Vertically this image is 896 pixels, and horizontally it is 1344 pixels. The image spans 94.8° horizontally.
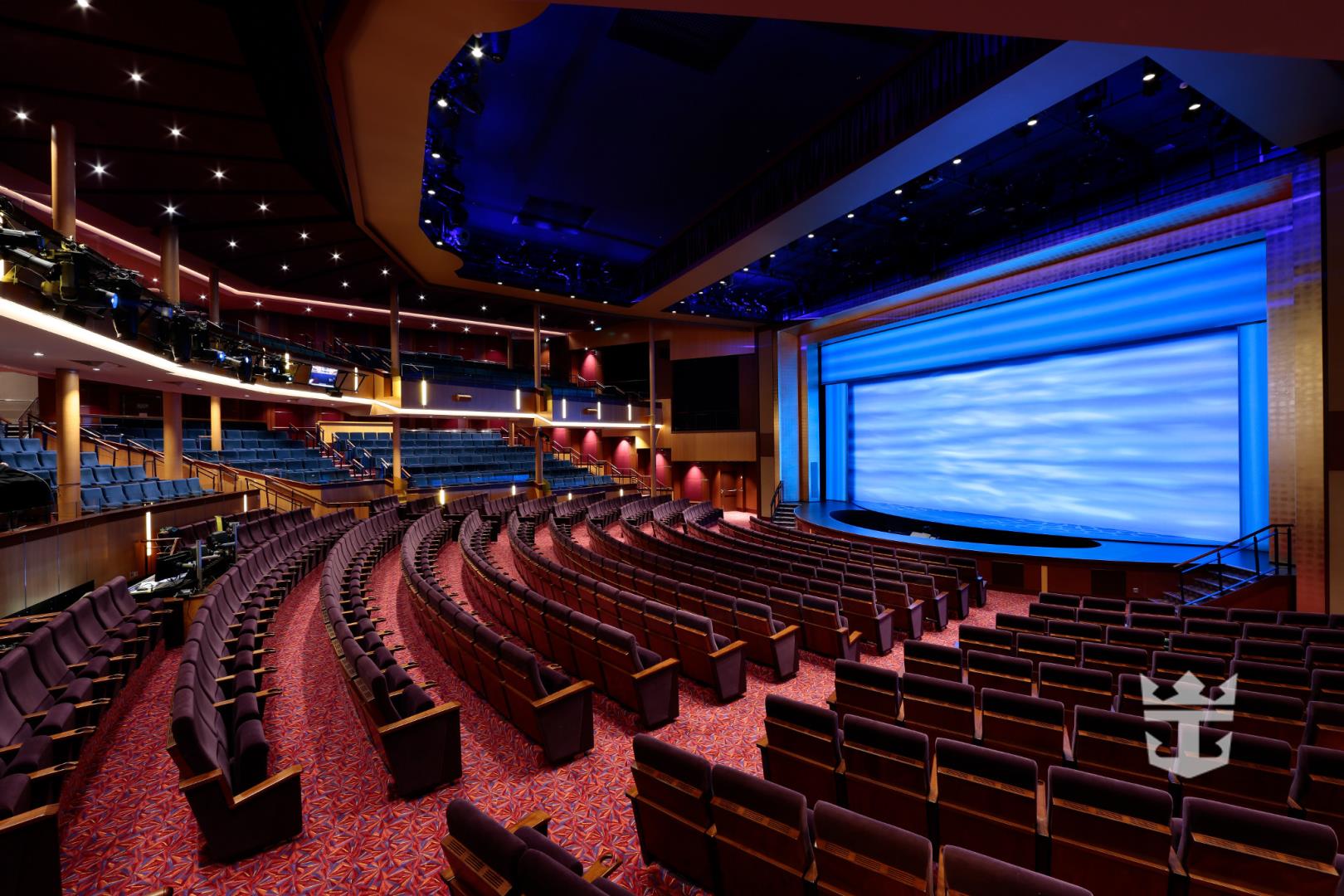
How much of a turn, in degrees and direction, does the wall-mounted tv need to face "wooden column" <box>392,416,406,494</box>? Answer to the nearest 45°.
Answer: approximately 90° to its left

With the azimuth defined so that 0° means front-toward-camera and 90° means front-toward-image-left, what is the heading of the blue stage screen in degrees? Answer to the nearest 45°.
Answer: approximately 45°

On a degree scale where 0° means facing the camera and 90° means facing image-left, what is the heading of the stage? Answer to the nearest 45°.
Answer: approximately 45°

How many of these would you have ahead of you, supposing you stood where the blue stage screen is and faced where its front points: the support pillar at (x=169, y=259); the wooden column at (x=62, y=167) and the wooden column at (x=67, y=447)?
3

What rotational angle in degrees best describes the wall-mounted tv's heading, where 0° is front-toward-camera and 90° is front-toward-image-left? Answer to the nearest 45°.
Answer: approximately 315°

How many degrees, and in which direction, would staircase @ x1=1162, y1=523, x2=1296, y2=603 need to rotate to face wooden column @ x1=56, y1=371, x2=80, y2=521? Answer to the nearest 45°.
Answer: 0° — it already faces it

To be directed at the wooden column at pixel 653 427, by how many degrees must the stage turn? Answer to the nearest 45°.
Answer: approximately 90° to its right

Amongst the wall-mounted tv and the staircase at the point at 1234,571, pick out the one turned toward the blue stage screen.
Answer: the wall-mounted tv

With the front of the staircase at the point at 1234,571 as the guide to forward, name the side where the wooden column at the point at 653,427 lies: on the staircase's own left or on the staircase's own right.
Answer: on the staircase's own right

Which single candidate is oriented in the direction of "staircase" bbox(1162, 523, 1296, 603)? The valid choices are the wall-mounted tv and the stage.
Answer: the wall-mounted tv

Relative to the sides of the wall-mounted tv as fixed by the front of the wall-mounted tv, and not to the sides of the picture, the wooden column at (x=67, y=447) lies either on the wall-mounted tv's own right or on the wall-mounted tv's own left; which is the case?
on the wall-mounted tv's own right

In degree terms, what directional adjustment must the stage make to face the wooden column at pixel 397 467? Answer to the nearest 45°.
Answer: approximately 45° to its right

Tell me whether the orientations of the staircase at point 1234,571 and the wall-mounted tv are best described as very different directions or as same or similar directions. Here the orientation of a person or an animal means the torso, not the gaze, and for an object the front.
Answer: very different directions

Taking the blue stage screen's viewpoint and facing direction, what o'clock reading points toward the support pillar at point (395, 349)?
The support pillar is roughly at 1 o'clock from the blue stage screen.
